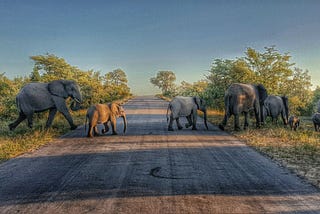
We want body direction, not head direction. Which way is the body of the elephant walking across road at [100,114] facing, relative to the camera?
to the viewer's right

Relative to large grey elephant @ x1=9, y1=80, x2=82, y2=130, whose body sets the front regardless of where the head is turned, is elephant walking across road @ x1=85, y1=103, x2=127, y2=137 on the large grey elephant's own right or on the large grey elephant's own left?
on the large grey elephant's own right

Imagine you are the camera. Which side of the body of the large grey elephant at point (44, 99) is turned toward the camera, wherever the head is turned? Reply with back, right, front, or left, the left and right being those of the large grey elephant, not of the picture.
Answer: right

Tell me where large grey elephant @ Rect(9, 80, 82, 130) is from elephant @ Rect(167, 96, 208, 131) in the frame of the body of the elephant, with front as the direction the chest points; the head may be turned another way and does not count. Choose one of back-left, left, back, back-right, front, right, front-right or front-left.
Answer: back

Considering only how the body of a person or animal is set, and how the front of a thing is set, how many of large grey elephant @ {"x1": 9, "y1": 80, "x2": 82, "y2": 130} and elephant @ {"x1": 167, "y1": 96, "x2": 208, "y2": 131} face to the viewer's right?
2

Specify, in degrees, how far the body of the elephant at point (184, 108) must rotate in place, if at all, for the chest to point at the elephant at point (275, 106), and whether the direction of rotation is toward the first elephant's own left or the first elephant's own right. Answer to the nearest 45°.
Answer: approximately 45° to the first elephant's own left

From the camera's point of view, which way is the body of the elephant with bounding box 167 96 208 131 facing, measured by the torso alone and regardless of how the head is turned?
to the viewer's right

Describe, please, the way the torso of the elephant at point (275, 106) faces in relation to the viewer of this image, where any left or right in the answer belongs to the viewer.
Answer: facing to the right of the viewer
